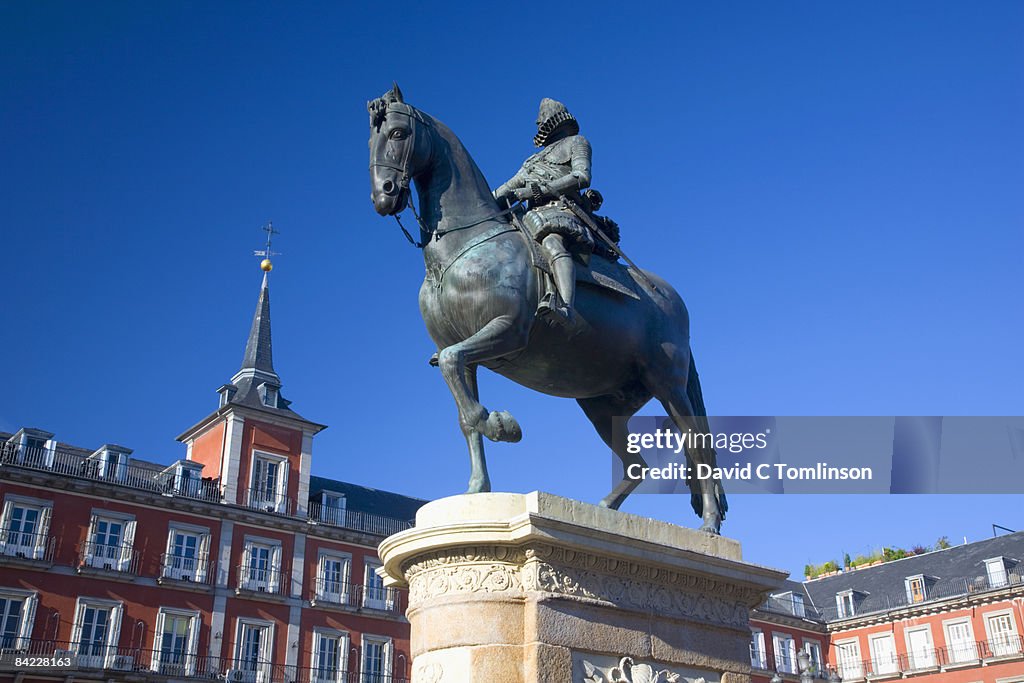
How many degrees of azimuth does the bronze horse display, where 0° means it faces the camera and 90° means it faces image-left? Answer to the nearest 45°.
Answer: approximately 45°
